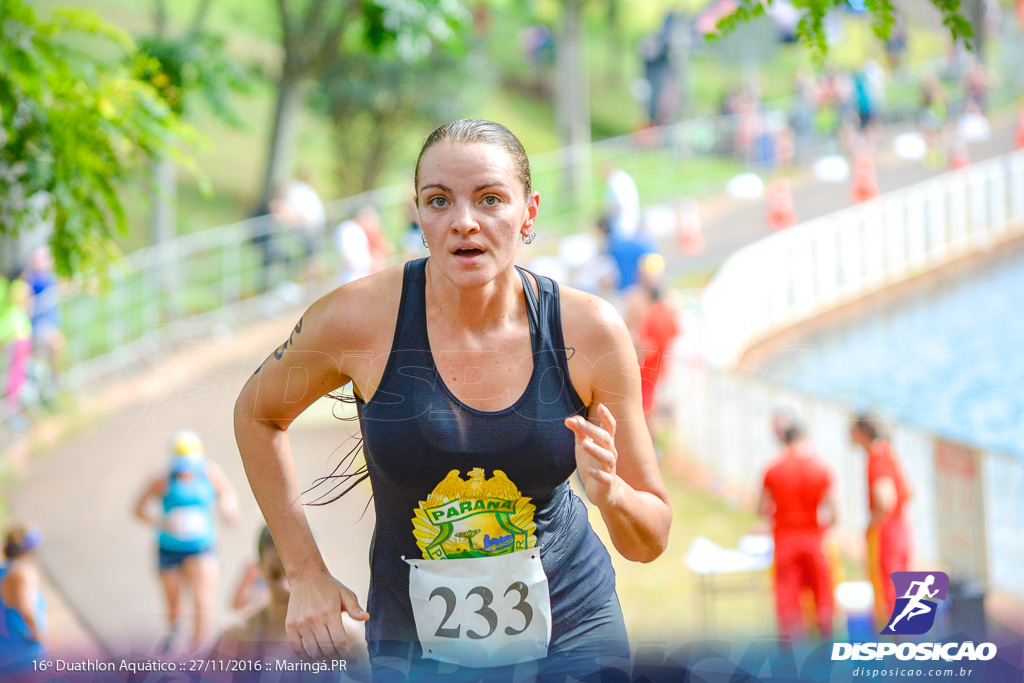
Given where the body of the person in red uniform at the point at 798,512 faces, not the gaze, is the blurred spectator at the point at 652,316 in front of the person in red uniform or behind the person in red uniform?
in front

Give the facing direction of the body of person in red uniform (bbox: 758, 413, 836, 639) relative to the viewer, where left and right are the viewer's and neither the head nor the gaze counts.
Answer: facing away from the viewer

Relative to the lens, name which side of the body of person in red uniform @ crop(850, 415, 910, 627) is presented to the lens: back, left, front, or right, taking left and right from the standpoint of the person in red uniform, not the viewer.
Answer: left

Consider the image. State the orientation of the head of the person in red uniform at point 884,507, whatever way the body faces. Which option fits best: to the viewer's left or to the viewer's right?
to the viewer's left

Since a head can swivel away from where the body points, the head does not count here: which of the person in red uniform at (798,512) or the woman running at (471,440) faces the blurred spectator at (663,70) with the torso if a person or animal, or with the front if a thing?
the person in red uniform

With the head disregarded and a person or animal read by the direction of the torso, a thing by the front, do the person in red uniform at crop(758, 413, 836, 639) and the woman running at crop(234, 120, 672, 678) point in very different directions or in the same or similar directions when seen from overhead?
very different directions

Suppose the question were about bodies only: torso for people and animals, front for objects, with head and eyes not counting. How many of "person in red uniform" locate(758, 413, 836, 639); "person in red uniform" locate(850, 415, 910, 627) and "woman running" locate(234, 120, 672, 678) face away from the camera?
1

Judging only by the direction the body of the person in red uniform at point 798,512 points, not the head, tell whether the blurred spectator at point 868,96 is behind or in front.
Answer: in front

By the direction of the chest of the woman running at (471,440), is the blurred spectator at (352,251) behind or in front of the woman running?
behind

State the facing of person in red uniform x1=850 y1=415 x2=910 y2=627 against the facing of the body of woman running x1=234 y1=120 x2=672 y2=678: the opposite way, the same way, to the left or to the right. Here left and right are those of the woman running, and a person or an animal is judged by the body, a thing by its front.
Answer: to the right

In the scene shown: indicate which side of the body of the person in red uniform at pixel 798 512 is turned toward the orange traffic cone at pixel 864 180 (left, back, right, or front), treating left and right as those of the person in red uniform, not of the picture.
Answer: front

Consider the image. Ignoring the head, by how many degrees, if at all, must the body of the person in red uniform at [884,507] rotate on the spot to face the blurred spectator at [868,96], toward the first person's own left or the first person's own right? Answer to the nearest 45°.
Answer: approximately 90° to the first person's own right

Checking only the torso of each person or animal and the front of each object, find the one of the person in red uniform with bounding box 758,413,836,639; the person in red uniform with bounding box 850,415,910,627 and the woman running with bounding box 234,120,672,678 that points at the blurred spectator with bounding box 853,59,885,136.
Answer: the person in red uniform with bounding box 758,413,836,639

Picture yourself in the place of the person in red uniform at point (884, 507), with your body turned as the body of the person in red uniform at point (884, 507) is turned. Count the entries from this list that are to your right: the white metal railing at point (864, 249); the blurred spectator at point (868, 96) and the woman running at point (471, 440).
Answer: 2

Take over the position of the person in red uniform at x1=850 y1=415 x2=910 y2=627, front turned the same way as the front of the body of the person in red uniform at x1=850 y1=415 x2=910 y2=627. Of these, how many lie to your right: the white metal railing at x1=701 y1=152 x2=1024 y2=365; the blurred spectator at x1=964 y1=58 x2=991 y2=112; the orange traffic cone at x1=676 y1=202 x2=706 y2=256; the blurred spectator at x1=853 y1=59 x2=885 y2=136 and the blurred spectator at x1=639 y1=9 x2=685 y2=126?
5
